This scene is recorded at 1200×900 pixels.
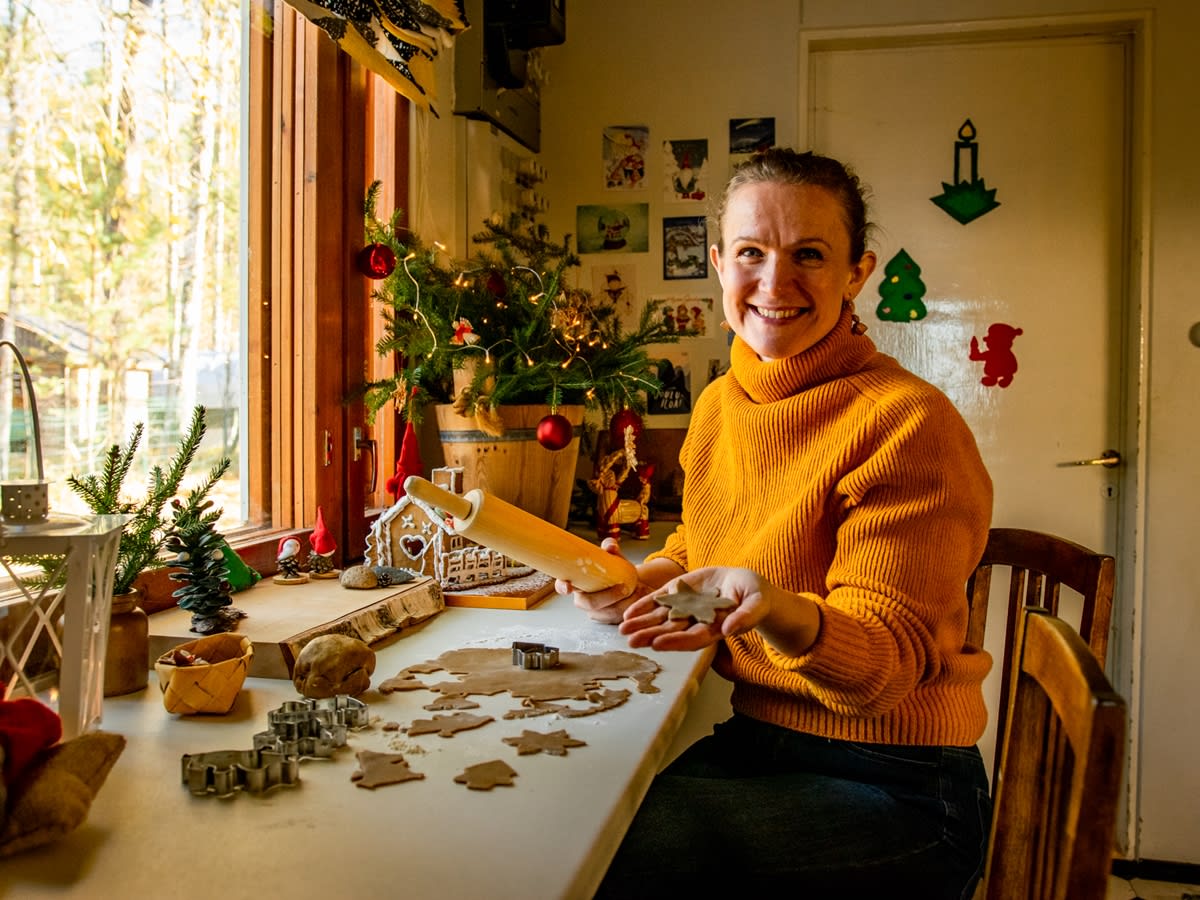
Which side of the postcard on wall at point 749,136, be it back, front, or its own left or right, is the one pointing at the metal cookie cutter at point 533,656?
front

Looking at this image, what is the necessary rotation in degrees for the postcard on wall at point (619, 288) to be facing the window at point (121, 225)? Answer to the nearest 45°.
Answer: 0° — it already faces it

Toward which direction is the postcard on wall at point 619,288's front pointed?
toward the camera

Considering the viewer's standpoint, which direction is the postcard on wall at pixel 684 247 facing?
facing the viewer

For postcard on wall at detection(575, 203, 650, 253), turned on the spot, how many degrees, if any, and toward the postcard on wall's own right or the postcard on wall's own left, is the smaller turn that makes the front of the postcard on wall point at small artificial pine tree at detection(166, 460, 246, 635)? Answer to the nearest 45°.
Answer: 0° — it already faces it

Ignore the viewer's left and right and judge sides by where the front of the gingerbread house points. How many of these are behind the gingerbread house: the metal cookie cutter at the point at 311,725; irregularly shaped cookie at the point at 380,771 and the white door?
1

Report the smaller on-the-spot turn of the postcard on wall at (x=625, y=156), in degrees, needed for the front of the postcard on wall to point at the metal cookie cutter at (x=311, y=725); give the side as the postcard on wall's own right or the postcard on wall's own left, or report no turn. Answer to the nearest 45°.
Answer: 0° — it already faces it

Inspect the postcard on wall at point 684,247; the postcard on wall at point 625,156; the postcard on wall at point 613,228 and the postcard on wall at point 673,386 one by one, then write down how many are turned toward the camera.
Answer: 4

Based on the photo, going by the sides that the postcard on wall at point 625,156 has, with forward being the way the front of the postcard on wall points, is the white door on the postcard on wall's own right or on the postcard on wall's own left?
on the postcard on wall's own left

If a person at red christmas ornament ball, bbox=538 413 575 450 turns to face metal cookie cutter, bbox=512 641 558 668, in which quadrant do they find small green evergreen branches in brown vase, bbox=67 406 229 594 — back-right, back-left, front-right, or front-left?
front-right

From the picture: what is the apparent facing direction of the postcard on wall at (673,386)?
toward the camera

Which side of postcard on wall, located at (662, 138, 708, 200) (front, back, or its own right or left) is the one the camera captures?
front

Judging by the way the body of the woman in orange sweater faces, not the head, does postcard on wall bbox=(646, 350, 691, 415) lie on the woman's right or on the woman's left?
on the woman's right

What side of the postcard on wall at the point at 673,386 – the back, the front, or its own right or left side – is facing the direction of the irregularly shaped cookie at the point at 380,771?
front

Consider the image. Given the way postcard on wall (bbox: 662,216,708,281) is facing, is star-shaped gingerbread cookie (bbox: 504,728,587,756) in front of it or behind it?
in front
